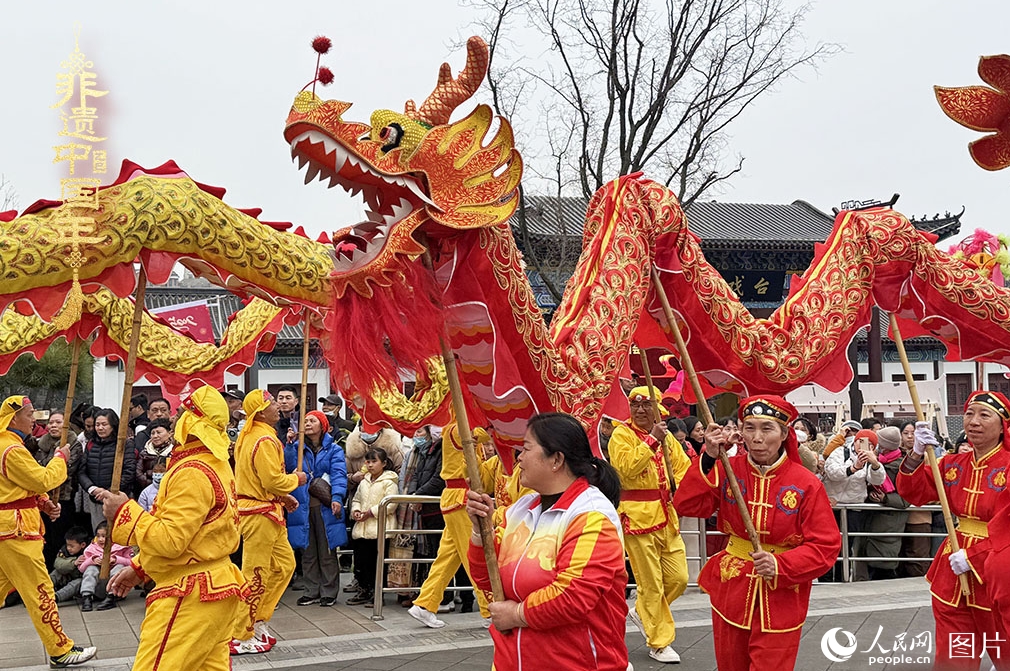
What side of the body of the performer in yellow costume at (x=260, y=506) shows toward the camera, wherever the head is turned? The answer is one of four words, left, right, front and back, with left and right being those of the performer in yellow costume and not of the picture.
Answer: right

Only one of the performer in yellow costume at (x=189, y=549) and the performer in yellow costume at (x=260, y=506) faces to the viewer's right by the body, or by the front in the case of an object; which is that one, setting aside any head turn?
the performer in yellow costume at (x=260, y=506)

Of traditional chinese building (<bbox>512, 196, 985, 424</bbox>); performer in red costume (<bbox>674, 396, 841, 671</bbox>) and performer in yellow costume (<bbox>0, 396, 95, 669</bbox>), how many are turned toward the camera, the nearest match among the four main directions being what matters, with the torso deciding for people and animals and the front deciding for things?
2

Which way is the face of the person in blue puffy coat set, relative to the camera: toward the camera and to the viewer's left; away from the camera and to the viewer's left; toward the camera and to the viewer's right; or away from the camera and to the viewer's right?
toward the camera and to the viewer's left

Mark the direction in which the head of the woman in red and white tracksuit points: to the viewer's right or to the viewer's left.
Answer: to the viewer's left

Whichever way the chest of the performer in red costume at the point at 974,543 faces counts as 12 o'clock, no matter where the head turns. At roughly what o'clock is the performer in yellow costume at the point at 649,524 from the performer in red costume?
The performer in yellow costume is roughly at 2 o'clock from the performer in red costume.

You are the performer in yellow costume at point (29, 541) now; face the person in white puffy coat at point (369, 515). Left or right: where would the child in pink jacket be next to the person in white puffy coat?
left

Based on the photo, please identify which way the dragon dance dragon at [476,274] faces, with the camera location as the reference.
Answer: facing to the left of the viewer

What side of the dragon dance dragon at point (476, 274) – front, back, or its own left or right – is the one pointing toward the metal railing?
right

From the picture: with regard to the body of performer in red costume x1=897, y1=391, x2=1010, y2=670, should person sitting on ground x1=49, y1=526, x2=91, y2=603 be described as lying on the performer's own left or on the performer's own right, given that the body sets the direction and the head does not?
on the performer's own right
